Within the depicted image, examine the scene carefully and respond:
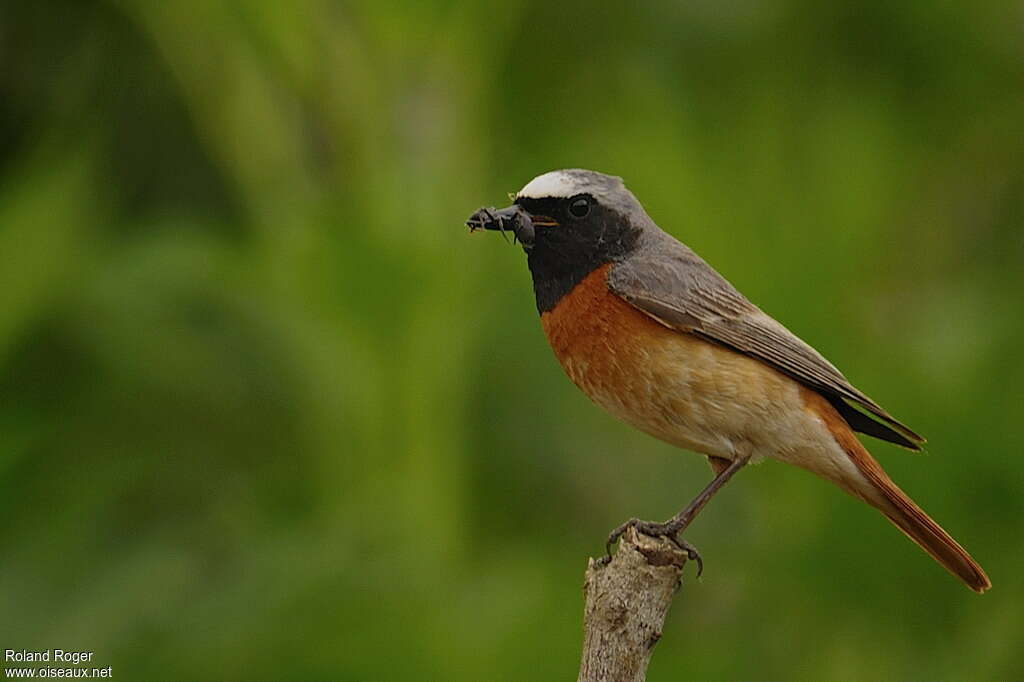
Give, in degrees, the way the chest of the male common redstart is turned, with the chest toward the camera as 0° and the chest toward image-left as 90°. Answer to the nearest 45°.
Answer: approximately 90°
